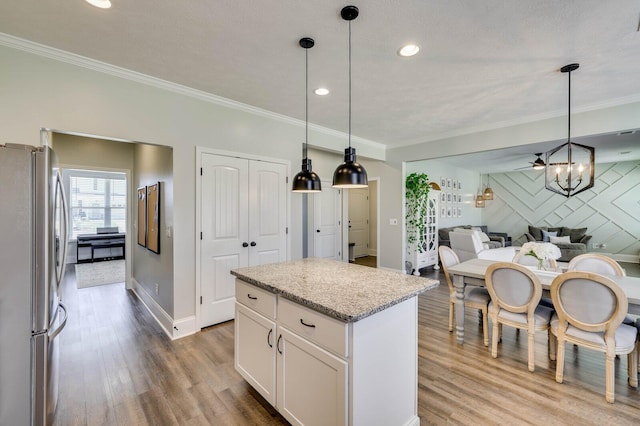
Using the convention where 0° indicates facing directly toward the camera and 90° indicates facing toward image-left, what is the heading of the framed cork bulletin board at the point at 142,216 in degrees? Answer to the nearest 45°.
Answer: approximately 90°

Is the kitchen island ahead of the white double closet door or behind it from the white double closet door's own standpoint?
ahead

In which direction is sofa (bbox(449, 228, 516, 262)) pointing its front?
to the viewer's right

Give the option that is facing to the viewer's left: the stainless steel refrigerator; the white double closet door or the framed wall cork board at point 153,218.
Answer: the framed wall cork board

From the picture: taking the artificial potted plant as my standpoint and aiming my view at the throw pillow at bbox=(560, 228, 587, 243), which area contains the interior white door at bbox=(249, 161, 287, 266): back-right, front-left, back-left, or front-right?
back-right

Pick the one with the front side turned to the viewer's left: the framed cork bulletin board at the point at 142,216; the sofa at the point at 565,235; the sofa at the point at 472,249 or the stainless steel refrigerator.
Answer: the framed cork bulletin board

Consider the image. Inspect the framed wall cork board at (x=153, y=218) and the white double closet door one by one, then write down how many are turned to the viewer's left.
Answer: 1

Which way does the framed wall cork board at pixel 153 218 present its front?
to the viewer's left

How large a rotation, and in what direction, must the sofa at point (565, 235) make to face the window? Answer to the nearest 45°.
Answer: approximately 45° to its right

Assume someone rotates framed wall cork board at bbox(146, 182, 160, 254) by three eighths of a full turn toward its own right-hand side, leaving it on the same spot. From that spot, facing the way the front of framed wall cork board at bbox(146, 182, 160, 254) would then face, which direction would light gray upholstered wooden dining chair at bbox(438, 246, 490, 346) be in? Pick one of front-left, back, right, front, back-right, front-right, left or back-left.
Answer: right

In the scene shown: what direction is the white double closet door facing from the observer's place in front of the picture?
facing the viewer and to the right of the viewer

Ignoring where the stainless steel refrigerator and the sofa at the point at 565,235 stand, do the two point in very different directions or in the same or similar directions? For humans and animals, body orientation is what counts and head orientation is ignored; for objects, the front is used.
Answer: very different directions

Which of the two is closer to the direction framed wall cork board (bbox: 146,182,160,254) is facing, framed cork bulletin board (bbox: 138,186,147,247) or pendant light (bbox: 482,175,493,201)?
the framed cork bulletin board

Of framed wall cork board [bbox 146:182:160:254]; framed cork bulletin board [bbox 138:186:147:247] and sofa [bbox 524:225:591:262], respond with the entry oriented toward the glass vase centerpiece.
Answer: the sofa

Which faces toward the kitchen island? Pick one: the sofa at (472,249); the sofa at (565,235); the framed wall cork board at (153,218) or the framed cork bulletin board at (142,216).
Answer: the sofa at (565,235)
